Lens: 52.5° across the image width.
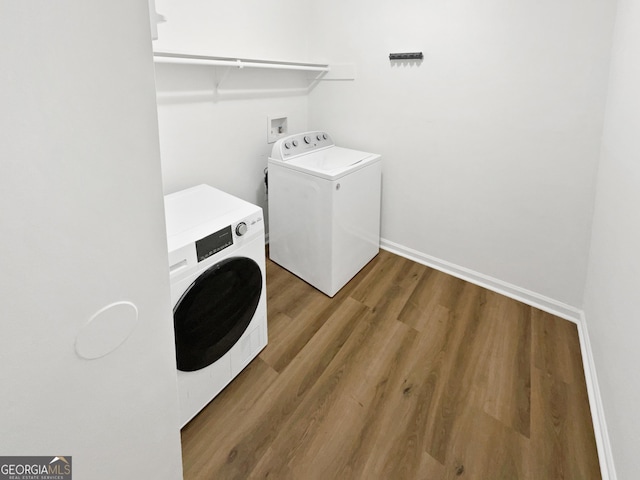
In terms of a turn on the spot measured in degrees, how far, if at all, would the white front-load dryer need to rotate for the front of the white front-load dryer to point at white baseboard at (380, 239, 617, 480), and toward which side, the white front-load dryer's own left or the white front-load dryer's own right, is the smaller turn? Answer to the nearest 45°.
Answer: approximately 45° to the white front-load dryer's own left

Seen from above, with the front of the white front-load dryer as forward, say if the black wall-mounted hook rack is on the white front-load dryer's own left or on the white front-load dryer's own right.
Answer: on the white front-load dryer's own left

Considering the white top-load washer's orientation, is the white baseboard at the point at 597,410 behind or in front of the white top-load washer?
in front

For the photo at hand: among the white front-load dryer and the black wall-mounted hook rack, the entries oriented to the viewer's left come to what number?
0

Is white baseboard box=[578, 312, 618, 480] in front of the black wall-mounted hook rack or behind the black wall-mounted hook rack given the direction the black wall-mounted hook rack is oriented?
in front

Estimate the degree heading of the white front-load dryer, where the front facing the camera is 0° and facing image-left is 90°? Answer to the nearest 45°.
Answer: approximately 315°

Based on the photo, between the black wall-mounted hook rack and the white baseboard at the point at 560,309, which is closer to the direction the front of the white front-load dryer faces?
the white baseboard
